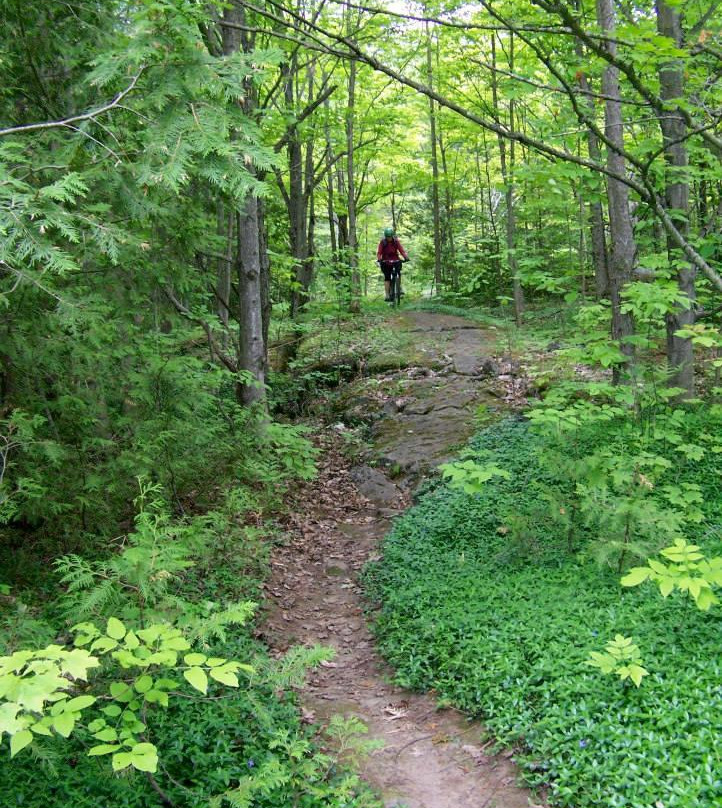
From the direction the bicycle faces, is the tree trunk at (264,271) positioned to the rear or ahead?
ahead

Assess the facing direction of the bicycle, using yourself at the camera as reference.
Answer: facing the viewer

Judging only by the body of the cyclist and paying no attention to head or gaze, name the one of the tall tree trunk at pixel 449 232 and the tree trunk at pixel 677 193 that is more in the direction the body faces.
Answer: the tree trunk

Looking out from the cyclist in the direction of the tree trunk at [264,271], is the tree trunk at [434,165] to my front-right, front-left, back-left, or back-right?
back-left

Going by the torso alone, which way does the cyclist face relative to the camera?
toward the camera

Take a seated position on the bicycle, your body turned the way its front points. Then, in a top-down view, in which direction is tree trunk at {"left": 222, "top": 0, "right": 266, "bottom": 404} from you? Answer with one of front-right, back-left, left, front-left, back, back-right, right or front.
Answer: front
